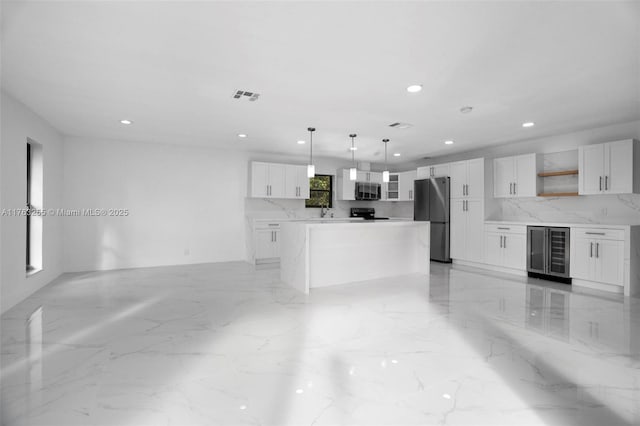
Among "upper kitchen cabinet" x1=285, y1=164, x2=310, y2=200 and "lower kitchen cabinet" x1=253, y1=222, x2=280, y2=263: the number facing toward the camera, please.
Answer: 2

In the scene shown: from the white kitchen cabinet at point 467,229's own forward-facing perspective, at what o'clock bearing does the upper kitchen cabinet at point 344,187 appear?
The upper kitchen cabinet is roughly at 2 o'clock from the white kitchen cabinet.

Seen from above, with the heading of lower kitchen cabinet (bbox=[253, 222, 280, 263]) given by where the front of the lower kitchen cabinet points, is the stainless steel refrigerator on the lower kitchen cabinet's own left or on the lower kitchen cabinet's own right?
on the lower kitchen cabinet's own left

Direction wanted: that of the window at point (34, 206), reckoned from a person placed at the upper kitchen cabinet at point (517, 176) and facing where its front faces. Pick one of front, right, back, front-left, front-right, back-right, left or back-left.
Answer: front

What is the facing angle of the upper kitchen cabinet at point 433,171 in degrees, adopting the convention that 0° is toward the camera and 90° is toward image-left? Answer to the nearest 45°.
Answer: approximately 45°

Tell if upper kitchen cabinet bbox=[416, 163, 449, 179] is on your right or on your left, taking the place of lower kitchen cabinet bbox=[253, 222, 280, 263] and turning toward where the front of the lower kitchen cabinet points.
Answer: on your left

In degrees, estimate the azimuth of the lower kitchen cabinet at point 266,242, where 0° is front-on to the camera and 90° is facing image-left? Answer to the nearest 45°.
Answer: approximately 0°

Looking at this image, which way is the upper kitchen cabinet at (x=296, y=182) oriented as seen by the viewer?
toward the camera

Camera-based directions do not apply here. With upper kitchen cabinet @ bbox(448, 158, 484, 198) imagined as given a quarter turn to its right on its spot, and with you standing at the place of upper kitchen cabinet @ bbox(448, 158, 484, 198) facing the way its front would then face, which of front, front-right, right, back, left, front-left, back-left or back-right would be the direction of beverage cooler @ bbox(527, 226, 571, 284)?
back

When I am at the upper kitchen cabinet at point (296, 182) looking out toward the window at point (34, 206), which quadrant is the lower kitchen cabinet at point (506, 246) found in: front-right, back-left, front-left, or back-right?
back-left

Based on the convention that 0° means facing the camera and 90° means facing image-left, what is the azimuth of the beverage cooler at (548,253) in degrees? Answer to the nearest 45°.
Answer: approximately 45°

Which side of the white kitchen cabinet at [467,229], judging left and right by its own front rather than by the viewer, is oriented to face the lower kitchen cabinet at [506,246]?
left
